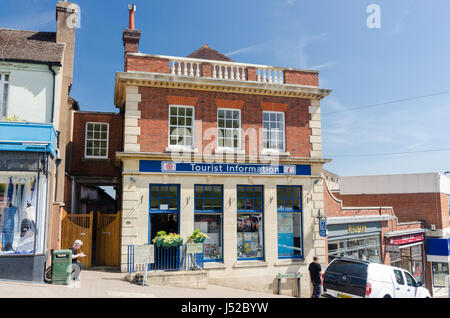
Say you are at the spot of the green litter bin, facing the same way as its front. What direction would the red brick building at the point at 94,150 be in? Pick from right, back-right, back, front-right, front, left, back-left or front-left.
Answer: back

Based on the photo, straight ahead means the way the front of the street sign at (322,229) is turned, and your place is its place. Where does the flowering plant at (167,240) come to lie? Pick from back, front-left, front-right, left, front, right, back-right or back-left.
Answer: front-right

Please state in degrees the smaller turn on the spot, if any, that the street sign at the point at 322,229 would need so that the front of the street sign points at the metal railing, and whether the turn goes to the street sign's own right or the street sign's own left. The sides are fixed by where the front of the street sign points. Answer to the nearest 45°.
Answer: approximately 45° to the street sign's own right

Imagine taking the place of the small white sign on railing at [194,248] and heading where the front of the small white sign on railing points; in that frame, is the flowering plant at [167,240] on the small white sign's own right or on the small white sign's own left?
on the small white sign's own right

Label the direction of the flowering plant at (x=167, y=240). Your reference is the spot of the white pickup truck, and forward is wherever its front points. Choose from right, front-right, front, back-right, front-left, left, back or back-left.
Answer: back-left

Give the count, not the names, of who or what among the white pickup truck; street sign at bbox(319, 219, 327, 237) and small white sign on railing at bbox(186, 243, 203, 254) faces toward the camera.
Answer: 2

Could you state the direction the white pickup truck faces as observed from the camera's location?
facing away from the viewer and to the right of the viewer

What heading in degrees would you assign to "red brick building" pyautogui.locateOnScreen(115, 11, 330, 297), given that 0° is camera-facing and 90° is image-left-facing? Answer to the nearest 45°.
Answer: approximately 0°

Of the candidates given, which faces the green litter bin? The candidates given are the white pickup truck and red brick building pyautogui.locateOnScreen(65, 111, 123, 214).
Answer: the red brick building
